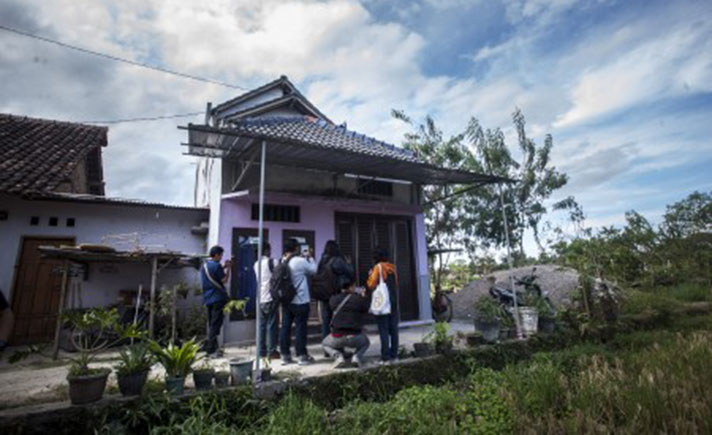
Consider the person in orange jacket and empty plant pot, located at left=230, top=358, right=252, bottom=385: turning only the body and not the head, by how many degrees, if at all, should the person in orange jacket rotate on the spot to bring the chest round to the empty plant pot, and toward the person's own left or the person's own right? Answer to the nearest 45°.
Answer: approximately 90° to the person's own left

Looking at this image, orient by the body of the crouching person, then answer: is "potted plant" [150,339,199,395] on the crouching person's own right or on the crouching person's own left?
on the crouching person's own left

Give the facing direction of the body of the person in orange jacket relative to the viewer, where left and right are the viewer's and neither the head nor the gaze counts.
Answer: facing away from the viewer and to the left of the viewer

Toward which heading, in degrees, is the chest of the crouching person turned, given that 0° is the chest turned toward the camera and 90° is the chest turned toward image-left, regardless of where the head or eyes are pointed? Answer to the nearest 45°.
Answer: approximately 180°

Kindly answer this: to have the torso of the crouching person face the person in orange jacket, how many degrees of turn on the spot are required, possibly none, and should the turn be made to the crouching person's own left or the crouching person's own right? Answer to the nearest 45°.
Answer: approximately 45° to the crouching person's own right

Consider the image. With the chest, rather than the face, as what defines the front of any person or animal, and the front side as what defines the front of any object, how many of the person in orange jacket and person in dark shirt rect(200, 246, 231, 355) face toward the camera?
0

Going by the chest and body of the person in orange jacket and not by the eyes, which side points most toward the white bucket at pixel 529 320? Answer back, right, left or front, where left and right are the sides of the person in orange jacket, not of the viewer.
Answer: right

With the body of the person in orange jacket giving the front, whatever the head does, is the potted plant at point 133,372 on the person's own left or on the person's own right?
on the person's own left

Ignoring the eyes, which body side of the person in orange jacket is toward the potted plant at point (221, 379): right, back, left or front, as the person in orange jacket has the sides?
left

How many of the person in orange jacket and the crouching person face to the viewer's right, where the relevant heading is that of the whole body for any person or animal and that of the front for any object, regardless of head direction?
0

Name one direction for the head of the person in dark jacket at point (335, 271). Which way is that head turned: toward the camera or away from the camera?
away from the camera

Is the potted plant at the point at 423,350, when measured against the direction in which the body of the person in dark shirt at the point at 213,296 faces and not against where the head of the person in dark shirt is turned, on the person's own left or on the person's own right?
on the person's own right

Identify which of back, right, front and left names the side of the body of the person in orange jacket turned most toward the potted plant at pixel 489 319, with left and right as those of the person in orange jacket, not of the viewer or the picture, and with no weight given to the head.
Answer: right

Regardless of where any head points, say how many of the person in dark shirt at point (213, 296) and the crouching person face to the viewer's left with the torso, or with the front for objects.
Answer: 0

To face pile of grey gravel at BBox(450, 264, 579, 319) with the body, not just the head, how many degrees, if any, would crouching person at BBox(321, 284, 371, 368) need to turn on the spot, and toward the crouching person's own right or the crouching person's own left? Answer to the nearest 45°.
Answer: approximately 45° to the crouching person's own right
